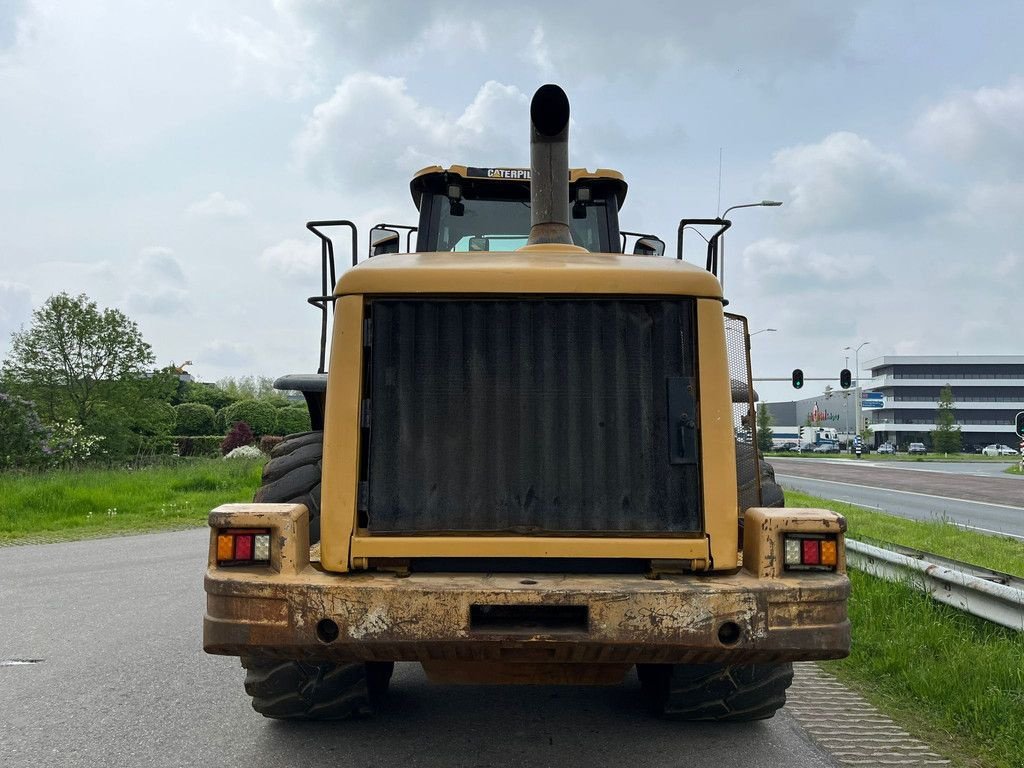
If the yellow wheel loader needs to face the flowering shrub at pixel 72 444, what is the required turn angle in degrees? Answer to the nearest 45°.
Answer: approximately 45° to its left

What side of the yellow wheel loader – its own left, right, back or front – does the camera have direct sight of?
back

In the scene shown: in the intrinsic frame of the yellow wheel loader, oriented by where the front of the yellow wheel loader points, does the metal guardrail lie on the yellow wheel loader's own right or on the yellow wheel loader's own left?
on the yellow wheel loader's own right
